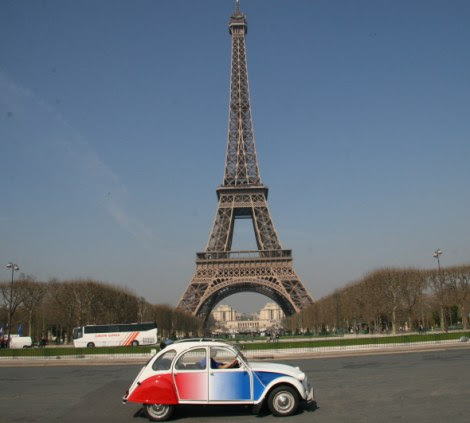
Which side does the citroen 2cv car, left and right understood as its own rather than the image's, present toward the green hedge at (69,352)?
left

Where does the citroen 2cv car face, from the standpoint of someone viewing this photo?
facing to the right of the viewer
